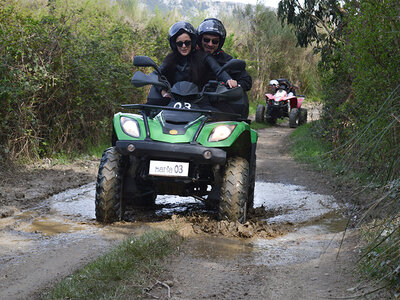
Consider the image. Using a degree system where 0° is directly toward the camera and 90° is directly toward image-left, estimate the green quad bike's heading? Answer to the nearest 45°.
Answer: approximately 0°

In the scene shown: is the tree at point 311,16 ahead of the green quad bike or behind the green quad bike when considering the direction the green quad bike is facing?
behind

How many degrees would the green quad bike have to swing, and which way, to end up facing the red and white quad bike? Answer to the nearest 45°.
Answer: approximately 180°
